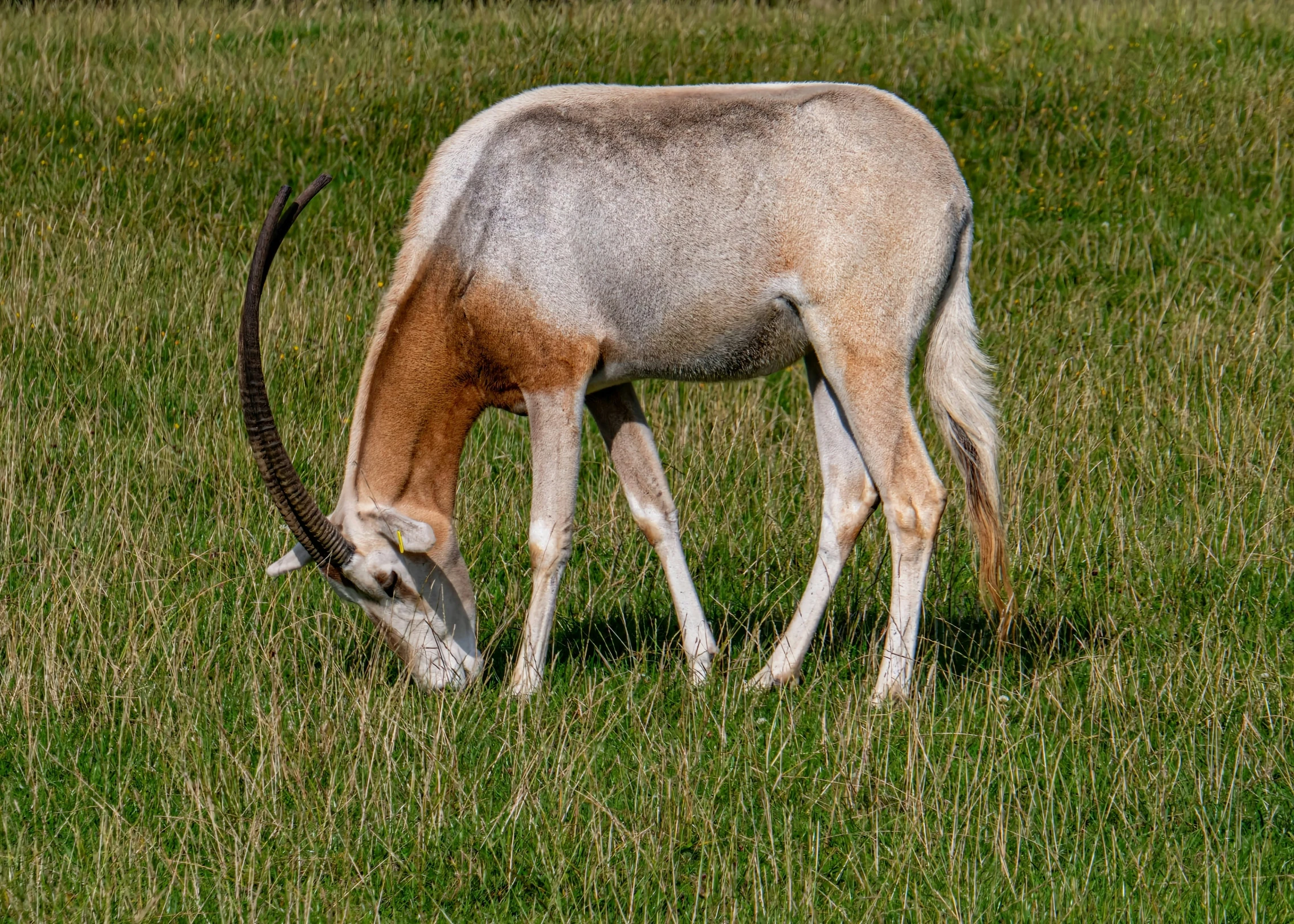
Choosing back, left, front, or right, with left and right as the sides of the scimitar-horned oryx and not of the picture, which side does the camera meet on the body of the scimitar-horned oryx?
left
